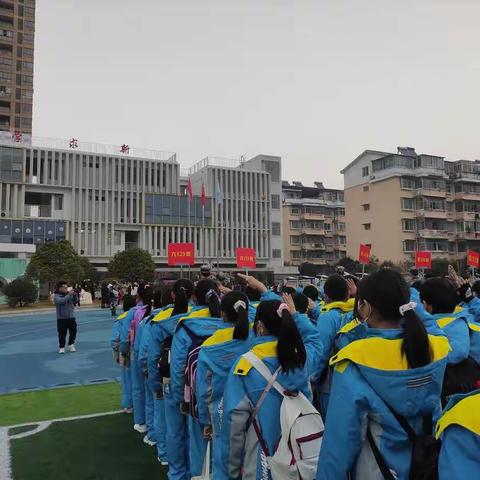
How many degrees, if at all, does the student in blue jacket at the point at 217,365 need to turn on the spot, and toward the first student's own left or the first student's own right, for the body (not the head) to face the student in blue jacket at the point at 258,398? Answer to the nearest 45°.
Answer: approximately 180°

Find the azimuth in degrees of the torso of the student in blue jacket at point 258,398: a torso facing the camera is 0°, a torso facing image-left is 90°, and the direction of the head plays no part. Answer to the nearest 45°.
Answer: approximately 135°

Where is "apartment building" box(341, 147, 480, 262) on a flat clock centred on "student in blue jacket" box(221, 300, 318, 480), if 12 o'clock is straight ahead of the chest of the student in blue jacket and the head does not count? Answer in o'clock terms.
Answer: The apartment building is roughly at 2 o'clock from the student in blue jacket.

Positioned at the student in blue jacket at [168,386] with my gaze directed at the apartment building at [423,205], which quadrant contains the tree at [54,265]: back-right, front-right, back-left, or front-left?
front-left

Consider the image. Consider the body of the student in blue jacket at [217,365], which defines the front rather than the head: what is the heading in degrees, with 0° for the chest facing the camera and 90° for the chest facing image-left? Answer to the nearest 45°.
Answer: approximately 135°

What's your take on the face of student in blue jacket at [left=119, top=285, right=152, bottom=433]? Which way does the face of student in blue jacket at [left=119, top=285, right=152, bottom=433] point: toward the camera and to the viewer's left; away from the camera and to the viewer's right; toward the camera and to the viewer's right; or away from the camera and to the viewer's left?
away from the camera and to the viewer's left

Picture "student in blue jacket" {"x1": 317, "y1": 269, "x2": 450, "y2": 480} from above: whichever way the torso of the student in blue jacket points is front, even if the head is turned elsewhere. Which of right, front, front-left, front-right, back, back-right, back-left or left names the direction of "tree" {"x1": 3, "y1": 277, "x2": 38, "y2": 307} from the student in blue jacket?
front

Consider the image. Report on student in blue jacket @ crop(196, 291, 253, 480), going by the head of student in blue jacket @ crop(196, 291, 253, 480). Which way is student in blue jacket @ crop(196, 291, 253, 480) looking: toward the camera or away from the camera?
away from the camera

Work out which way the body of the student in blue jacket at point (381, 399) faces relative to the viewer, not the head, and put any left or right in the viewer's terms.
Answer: facing away from the viewer and to the left of the viewer

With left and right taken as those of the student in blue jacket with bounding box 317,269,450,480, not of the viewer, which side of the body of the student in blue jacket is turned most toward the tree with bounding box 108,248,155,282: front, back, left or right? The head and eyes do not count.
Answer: front

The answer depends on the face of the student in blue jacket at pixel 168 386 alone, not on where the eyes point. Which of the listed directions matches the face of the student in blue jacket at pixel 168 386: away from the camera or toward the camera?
away from the camera

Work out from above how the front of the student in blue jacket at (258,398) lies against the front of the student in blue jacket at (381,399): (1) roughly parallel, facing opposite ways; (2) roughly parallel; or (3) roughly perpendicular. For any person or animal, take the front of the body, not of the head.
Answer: roughly parallel

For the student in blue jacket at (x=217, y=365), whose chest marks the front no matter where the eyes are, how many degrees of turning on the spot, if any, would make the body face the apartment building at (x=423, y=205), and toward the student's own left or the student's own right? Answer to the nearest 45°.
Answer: approximately 90° to the student's own right

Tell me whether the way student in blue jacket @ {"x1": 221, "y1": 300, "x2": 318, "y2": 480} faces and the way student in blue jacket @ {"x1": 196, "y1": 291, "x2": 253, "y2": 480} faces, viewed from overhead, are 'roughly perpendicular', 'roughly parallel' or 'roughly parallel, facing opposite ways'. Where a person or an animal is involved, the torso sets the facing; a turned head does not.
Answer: roughly parallel

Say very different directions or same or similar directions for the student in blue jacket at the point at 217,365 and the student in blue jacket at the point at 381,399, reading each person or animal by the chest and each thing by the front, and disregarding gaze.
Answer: same or similar directions

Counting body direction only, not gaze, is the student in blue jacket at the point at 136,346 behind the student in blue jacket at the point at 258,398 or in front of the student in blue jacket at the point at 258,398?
in front

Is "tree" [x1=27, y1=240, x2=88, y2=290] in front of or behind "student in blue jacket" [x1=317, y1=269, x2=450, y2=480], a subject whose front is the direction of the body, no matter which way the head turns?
in front
